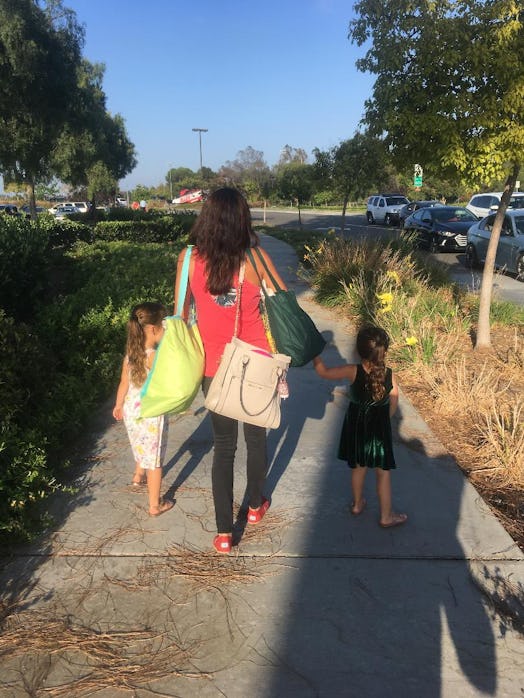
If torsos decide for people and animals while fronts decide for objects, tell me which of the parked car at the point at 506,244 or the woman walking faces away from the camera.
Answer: the woman walking

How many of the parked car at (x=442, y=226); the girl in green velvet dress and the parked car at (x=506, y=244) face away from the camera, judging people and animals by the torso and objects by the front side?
1

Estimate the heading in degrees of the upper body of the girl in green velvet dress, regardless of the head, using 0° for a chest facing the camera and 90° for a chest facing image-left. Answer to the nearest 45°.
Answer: approximately 180°

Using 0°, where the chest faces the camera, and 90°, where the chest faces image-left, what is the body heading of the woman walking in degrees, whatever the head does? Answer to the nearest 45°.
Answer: approximately 180°

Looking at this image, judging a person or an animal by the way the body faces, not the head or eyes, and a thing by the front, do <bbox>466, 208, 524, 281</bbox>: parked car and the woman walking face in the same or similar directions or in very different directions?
very different directions

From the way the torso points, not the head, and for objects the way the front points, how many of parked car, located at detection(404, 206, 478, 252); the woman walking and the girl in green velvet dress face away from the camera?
2

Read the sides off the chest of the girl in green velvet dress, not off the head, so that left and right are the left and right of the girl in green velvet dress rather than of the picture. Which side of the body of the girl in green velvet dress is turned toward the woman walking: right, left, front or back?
left

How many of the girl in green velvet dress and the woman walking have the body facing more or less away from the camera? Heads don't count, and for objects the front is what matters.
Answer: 2

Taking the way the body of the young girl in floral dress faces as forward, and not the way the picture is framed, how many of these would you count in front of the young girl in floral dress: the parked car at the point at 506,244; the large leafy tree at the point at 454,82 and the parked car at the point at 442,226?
3

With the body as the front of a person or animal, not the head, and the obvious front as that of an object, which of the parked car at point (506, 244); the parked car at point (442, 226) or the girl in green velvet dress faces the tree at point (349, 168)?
the girl in green velvet dress

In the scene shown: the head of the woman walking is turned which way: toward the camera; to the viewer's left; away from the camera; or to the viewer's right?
away from the camera

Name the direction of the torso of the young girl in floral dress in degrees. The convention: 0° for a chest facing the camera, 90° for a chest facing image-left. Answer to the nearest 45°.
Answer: approximately 225°

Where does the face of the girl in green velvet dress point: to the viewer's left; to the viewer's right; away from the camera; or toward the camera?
away from the camera
